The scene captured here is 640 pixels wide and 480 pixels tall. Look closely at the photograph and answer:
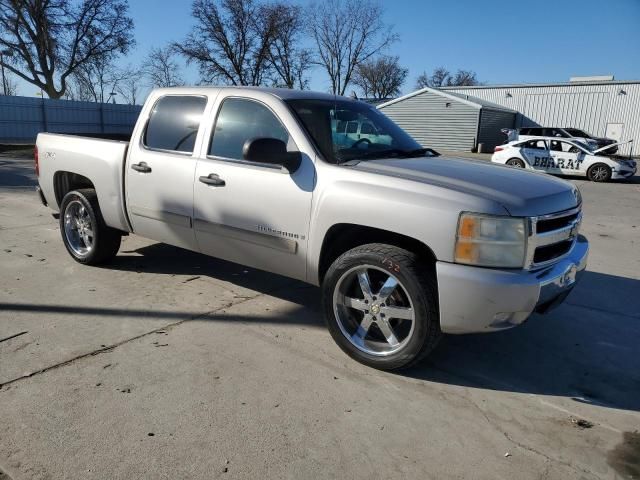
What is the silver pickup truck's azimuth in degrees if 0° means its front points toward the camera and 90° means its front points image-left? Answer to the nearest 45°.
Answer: approximately 315°

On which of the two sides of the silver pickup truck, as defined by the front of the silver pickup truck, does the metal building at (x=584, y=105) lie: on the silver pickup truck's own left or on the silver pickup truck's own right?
on the silver pickup truck's own left

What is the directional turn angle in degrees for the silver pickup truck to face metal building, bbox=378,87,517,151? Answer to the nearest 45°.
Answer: approximately 135° to its left

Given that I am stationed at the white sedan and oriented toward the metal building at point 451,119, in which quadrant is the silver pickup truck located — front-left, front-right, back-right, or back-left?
back-left

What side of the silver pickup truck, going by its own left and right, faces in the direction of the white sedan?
left
